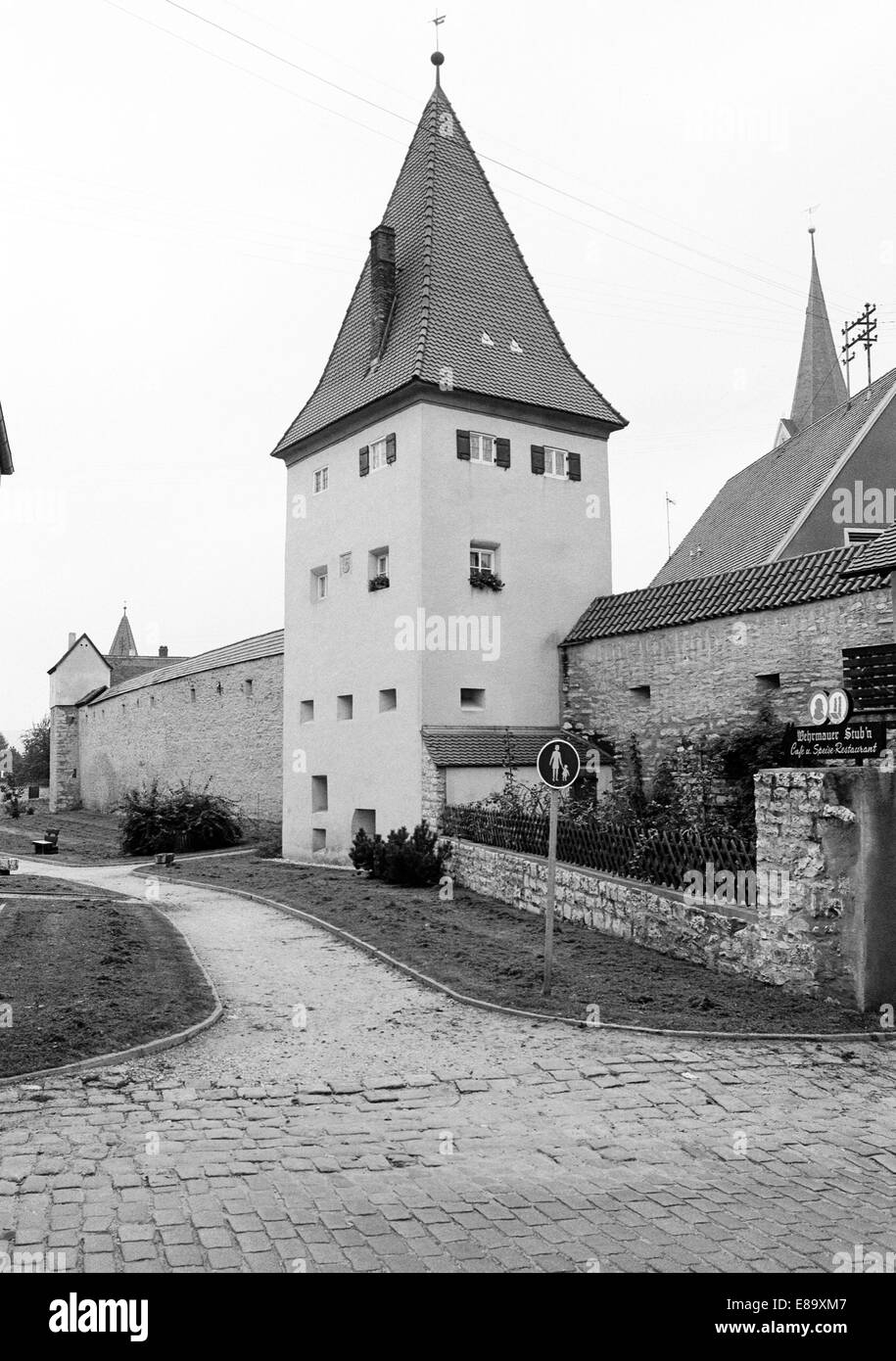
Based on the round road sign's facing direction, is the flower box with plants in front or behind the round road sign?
behind

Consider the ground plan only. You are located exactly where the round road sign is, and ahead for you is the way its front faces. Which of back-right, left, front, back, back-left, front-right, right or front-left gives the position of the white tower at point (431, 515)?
back

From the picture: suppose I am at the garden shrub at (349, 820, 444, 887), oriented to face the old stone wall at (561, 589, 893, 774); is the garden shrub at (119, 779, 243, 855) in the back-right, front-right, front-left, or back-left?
back-left

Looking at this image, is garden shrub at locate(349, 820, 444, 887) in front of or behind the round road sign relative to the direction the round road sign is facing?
behind

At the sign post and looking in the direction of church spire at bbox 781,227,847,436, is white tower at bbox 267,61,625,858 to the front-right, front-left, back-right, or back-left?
front-left

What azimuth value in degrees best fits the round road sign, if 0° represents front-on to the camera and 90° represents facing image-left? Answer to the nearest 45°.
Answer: approximately 0°

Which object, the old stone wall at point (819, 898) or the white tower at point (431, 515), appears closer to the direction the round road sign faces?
the old stone wall

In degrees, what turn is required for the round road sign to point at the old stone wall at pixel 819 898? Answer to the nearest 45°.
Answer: approximately 90° to its left
